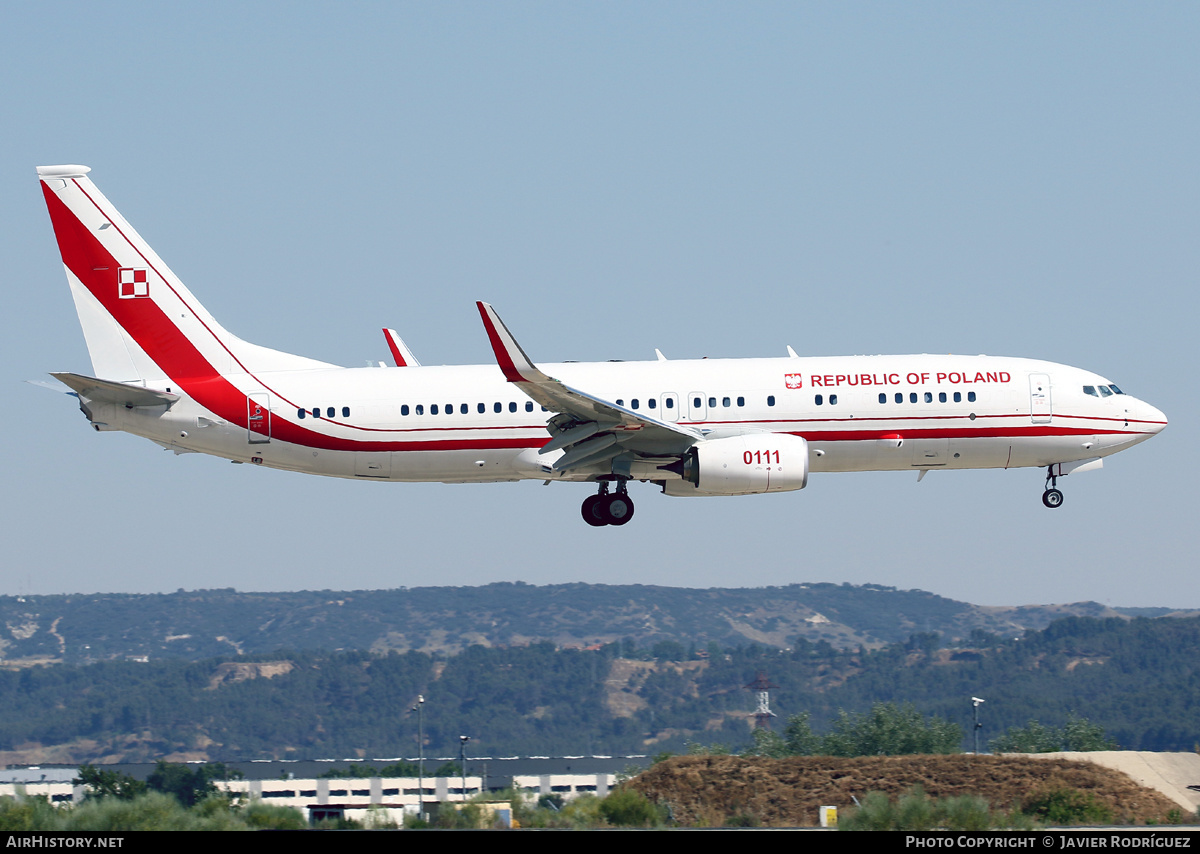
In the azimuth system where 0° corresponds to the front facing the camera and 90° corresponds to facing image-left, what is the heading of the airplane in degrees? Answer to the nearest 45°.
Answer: approximately 270°

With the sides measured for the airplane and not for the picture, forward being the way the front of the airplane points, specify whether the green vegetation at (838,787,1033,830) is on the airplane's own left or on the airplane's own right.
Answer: on the airplane's own right
